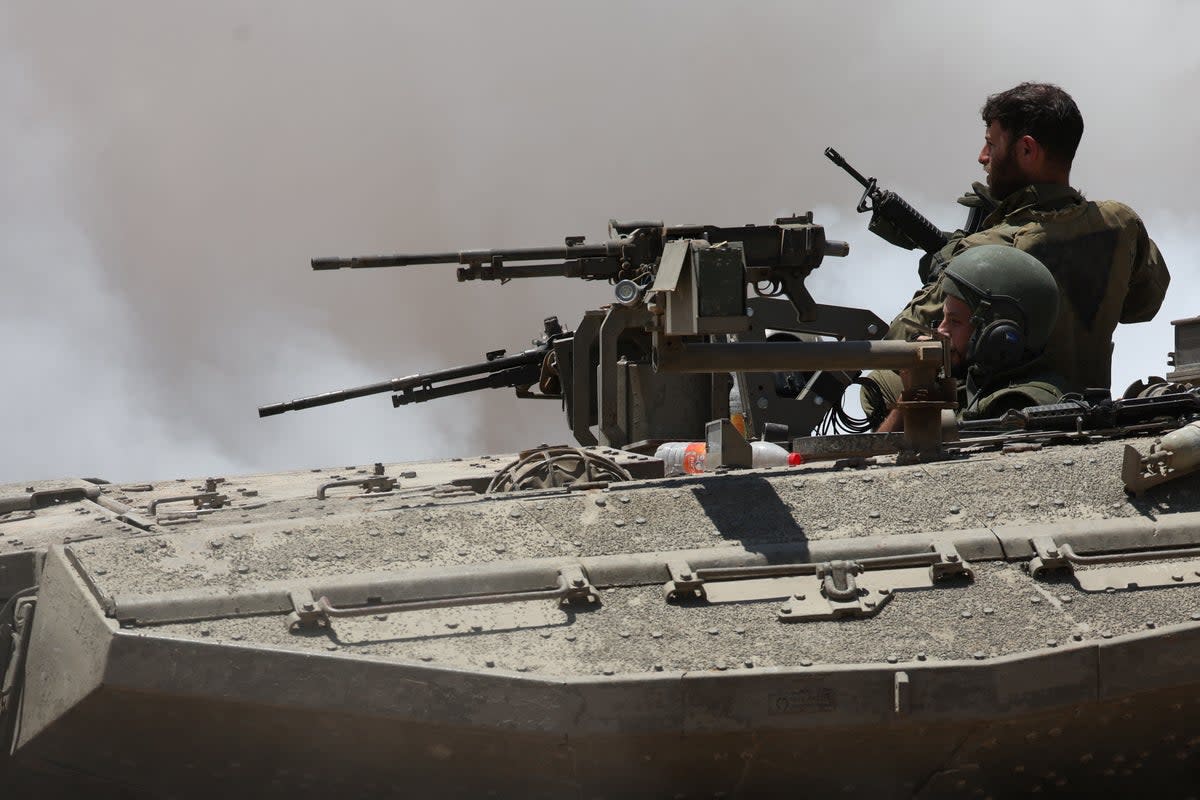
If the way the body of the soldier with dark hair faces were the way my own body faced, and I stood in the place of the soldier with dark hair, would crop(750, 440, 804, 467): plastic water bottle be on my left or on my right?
on my left

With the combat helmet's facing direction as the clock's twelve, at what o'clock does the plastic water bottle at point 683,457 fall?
The plastic water bottle is roughly at 11 o'clock from the combat helmet.

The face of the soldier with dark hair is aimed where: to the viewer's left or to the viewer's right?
to the viewer's left

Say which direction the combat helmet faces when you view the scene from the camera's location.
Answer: facing to the left of the viewer

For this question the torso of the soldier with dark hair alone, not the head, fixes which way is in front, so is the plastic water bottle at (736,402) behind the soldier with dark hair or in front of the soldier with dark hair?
in front

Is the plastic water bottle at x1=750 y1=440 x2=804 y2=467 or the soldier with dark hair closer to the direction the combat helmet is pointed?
the plastic water bottle

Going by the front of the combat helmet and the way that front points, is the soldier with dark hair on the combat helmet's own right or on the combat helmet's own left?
on the combat helmet's own right
